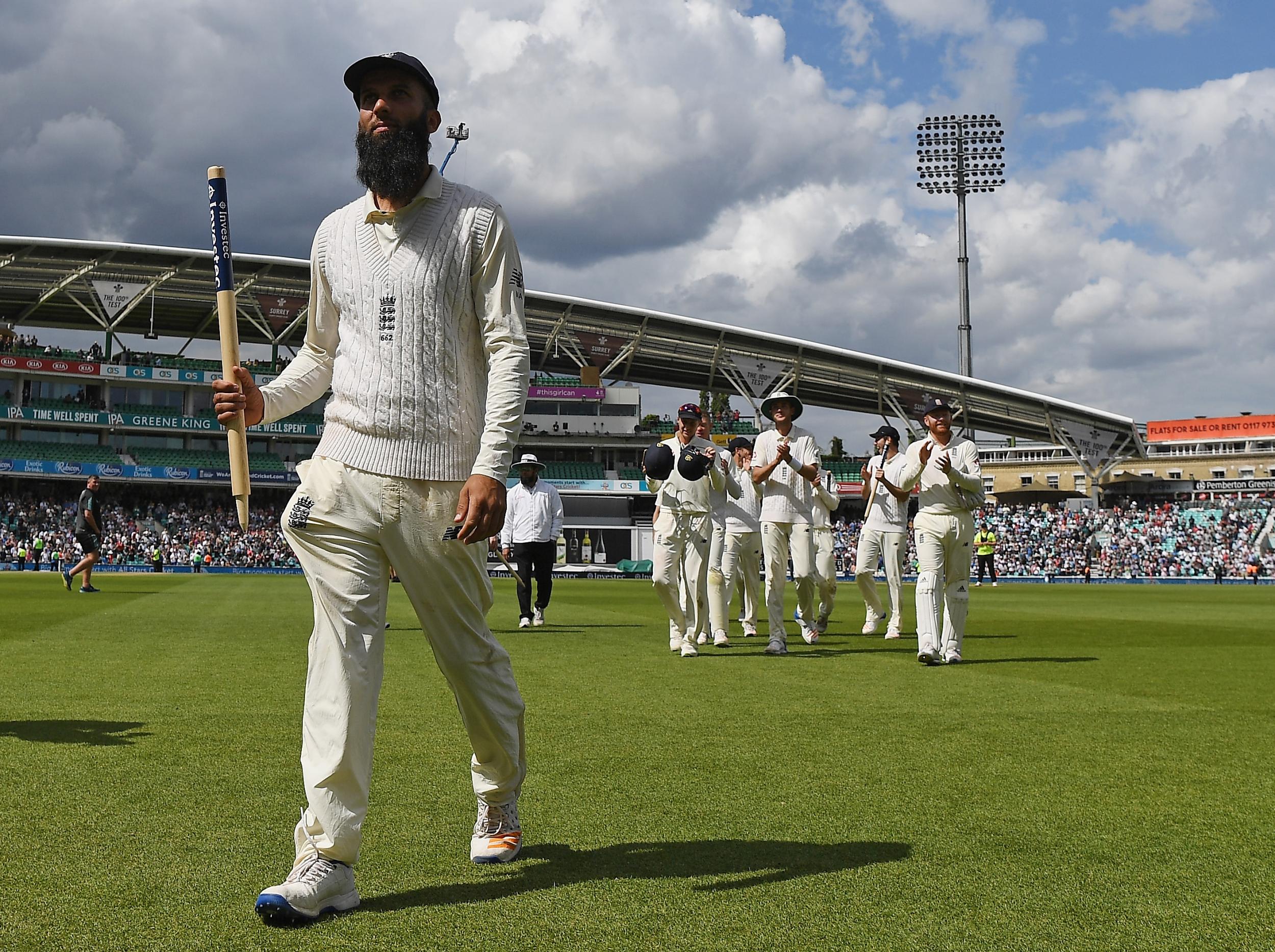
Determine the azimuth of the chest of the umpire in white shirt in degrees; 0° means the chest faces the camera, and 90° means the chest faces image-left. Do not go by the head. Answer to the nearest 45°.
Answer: approximately 0°

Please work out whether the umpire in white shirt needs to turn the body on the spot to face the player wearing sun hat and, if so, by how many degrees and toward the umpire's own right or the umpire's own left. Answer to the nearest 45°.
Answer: approximately 45° to the umpire's own left

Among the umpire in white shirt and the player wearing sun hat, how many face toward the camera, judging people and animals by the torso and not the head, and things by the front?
2

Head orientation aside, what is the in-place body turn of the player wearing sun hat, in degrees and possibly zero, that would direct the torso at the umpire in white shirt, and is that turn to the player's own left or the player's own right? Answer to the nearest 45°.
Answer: approximately 135° to the player's own right
